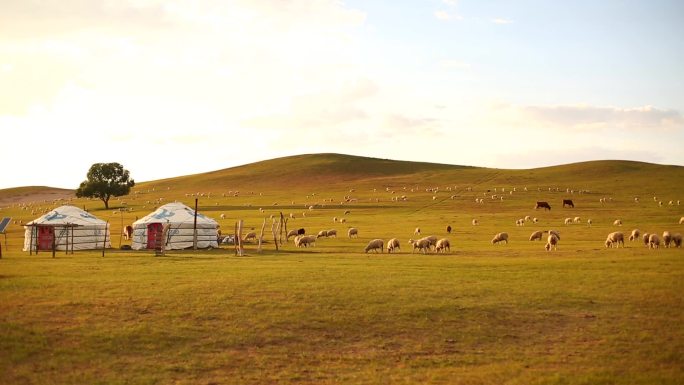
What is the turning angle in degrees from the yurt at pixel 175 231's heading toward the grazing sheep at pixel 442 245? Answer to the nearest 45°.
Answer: approximately 90° to its left

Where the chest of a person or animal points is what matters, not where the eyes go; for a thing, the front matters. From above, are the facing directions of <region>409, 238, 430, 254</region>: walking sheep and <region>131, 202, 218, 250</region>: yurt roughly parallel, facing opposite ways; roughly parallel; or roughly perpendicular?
roughly perpendicular

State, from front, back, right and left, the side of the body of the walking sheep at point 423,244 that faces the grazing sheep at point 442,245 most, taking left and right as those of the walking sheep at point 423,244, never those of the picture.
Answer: back

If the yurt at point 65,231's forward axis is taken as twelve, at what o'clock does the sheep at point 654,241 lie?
The sheep is roughly at 9 o'clock from the yurt.

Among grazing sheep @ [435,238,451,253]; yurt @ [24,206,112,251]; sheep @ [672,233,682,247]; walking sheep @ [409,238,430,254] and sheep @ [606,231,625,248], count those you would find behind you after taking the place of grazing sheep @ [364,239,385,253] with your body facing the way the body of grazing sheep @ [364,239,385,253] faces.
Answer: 4

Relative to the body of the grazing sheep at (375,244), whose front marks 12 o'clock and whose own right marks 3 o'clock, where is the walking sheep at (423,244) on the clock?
the walking sheep at (423,244) is roughly at 6 o'clock from the grazing sheep at (375,244).

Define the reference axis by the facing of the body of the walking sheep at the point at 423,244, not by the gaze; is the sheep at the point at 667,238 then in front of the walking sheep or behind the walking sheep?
behind

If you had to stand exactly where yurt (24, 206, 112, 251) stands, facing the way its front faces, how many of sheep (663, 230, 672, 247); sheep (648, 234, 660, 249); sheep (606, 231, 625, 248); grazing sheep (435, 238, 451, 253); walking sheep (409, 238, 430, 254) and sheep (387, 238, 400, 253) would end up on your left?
6

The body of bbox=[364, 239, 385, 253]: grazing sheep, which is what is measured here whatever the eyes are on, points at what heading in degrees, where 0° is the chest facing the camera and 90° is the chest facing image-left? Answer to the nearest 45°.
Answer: approximately 90°

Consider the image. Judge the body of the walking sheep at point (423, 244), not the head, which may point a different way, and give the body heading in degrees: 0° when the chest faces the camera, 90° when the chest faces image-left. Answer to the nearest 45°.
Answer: approximately 90°

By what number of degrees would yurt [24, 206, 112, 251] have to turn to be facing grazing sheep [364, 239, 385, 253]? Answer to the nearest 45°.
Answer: approximately 90° to its left

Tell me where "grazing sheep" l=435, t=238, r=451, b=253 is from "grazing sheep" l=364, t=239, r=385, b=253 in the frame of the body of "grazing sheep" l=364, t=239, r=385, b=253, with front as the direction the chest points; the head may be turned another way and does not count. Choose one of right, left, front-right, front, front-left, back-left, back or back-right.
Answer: back

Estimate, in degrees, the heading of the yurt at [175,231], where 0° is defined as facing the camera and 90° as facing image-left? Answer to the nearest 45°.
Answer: approximately 45°

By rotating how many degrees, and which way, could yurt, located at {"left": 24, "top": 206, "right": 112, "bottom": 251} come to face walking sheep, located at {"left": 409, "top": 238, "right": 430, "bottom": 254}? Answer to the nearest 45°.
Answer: approximately 90° to its left

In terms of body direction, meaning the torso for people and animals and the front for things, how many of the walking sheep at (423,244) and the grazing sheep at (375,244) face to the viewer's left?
2

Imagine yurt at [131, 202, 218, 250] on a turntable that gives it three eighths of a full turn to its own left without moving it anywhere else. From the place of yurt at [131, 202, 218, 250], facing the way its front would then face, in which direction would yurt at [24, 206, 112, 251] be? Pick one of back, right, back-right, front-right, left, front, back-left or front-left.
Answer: back

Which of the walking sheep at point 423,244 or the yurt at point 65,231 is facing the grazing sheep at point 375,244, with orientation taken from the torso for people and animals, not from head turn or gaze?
the walking sheep at point 423,244

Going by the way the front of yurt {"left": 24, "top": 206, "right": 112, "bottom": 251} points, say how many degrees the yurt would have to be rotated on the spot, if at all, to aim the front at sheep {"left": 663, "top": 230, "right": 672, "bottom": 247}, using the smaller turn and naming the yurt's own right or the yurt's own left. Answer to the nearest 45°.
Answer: approximately 90° to the yurt's own left
